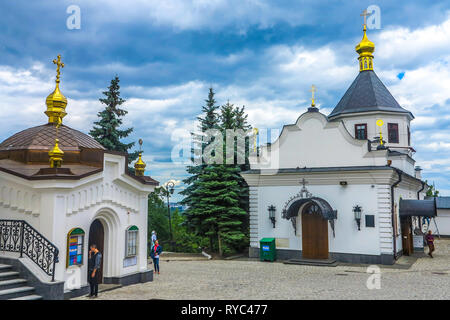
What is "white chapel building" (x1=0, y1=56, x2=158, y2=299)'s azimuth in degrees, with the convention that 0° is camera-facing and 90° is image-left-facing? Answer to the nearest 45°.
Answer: approximately 315°

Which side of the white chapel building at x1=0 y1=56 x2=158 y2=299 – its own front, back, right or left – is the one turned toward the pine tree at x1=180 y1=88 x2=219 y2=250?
left

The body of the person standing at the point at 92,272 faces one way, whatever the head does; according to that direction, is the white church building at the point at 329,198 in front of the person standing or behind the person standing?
behind

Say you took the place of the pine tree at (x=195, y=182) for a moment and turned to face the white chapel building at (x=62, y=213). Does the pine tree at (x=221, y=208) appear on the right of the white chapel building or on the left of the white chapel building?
left

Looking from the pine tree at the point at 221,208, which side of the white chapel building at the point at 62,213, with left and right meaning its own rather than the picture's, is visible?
left

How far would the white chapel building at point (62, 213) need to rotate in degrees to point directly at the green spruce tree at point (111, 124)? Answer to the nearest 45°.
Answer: approximately 135° to its left
